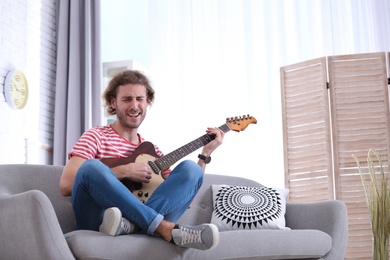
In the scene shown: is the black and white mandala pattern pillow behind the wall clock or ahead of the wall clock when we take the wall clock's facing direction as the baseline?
ahead

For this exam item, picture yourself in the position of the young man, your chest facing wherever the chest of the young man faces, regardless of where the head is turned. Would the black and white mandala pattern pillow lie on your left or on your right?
on your left

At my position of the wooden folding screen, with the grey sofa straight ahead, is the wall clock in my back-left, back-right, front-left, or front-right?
front-right

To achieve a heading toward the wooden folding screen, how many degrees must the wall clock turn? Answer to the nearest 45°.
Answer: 0° — it already faces it

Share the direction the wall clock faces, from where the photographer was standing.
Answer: facing the viewer and to the right of the viewer

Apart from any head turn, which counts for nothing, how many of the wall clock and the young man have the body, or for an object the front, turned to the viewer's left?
0

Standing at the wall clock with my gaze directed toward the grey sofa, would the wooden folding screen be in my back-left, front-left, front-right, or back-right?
front-left

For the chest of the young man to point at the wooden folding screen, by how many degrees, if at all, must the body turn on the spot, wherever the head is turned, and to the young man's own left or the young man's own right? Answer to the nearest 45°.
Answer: approximately 90° to the young man's own left

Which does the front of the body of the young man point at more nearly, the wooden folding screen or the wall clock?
the wooden folding screen

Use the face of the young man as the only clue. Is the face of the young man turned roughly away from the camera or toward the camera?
toward the camera
